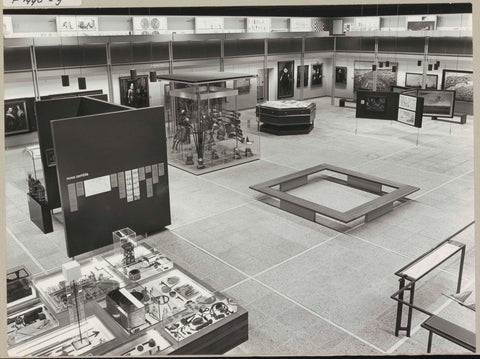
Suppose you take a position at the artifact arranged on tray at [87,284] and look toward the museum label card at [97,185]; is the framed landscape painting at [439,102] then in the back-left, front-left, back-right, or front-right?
front-right

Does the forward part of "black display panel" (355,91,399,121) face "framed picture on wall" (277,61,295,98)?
no

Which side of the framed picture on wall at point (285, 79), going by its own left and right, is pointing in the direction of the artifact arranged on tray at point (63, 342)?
front

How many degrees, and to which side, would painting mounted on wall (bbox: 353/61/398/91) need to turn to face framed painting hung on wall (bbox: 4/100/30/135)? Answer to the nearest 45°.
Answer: approximately 45° to its right

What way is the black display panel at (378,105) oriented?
toward the camera

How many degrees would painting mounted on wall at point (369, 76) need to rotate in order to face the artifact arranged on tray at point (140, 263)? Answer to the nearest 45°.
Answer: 0° — it already faces it

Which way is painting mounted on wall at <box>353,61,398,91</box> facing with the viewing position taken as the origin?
facing the viewer

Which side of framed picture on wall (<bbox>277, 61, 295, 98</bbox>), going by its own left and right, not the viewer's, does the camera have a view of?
front

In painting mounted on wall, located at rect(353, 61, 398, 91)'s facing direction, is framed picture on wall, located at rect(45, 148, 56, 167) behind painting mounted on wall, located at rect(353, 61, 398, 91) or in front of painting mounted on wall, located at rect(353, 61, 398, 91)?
in front

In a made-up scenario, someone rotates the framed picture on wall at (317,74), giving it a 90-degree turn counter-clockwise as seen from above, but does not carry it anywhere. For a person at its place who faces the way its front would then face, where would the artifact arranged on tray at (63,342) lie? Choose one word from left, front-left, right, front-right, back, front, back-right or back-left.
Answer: right

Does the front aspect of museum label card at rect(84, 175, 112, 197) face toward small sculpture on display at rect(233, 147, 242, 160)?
no

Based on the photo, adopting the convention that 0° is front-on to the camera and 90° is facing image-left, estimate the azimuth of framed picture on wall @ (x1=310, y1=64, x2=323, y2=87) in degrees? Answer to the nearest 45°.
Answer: approximately 0°

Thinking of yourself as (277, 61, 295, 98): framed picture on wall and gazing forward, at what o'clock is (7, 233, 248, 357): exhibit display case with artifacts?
The exhibit display case with artifacts is roughly at 12 o'clock from the framed picture on wall.

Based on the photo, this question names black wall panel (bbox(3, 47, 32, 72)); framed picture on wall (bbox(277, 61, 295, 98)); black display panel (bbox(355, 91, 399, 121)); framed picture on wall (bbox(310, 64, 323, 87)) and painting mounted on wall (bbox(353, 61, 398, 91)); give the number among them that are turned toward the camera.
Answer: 5

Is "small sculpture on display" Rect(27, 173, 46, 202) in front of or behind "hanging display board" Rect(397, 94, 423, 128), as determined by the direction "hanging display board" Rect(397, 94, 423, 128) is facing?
in front
